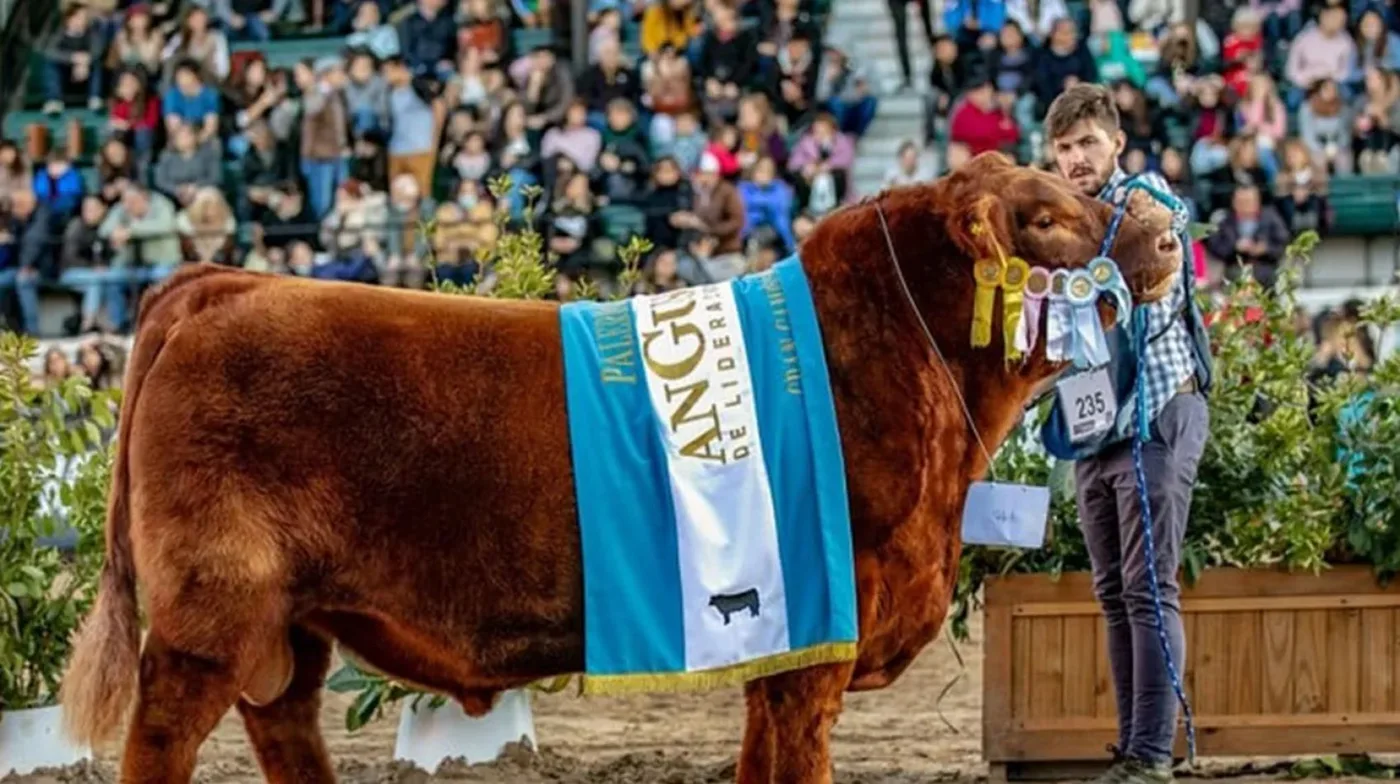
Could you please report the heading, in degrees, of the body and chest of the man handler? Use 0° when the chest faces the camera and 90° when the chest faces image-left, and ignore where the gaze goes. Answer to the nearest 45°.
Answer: approximately 45°

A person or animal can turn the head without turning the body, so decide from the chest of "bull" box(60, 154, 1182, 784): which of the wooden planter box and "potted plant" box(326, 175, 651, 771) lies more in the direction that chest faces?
the wooden planter box

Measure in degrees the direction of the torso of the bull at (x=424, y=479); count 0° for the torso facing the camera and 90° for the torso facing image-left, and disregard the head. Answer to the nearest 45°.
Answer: approximately 270°

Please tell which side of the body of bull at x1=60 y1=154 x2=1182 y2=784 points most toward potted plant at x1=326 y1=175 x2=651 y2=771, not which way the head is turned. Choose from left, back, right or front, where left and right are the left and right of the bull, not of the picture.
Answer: left

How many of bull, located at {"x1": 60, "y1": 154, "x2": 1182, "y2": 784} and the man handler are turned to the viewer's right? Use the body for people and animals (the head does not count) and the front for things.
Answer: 1

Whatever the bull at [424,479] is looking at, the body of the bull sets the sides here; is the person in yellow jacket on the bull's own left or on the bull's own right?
on the bull's own left

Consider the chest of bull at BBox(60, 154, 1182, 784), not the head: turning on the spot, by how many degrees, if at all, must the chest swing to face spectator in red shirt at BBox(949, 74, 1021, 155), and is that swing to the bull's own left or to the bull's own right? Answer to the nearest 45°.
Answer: approximately 90° to the bull's own left
